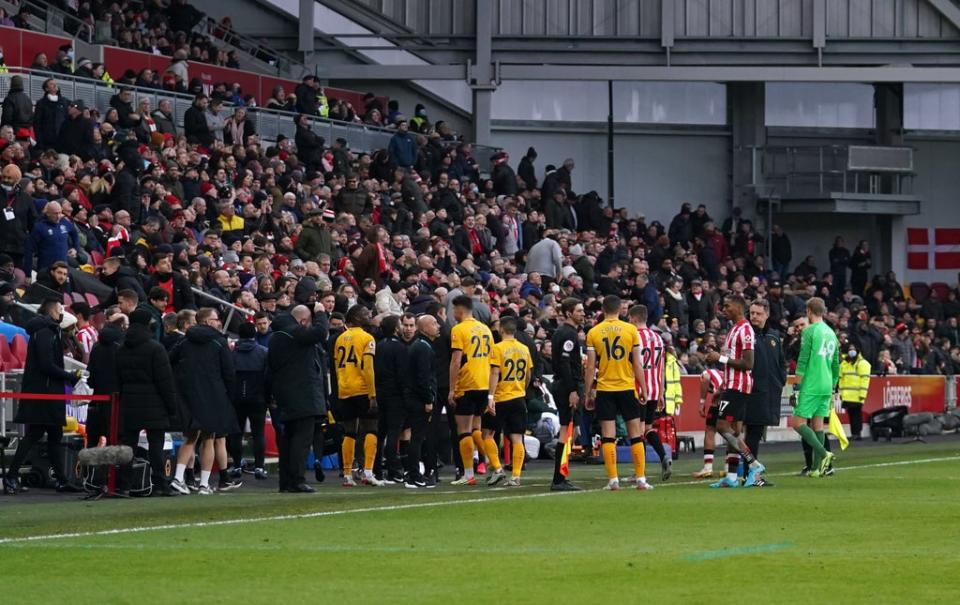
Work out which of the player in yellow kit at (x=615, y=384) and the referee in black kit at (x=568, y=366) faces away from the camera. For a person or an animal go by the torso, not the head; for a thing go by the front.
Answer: the player in yellow kit

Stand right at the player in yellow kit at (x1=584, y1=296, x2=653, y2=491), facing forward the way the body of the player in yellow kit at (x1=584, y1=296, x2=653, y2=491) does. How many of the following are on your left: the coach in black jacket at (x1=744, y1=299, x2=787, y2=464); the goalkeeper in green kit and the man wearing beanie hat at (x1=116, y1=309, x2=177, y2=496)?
1

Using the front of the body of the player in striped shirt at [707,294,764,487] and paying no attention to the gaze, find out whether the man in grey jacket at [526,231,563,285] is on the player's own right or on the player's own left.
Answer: on the player's own right

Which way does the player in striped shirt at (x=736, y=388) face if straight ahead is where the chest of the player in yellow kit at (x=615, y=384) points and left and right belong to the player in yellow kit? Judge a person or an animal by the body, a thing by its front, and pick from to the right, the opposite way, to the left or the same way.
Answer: to the left

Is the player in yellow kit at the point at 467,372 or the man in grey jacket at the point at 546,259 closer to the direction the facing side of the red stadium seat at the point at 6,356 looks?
the player in yellow kit

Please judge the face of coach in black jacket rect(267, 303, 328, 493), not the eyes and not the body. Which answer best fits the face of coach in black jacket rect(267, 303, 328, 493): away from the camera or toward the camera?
away from the camera

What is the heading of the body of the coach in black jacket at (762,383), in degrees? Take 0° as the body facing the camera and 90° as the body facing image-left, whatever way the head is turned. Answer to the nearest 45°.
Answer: approximately 45°

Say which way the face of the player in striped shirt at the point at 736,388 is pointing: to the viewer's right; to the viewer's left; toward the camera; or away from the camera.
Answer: to the viewer's left

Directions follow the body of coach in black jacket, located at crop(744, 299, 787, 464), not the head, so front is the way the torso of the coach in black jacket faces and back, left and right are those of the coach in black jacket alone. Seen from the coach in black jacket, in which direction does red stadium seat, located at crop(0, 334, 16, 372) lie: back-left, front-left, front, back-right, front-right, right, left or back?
front-right

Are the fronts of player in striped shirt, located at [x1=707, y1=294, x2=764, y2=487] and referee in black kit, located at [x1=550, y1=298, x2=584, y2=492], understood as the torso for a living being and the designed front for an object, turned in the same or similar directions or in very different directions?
very different directions

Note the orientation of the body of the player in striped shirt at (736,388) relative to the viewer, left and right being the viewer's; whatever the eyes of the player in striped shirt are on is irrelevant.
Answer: facing to the left of the viewer
